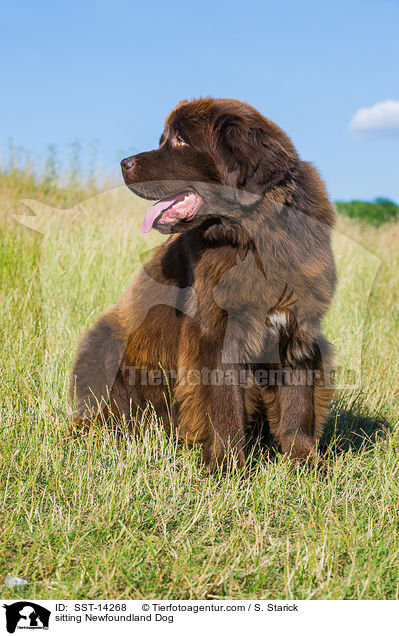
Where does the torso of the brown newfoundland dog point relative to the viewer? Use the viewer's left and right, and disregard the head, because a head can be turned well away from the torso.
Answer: facing the viewer and to the right of the viewer
